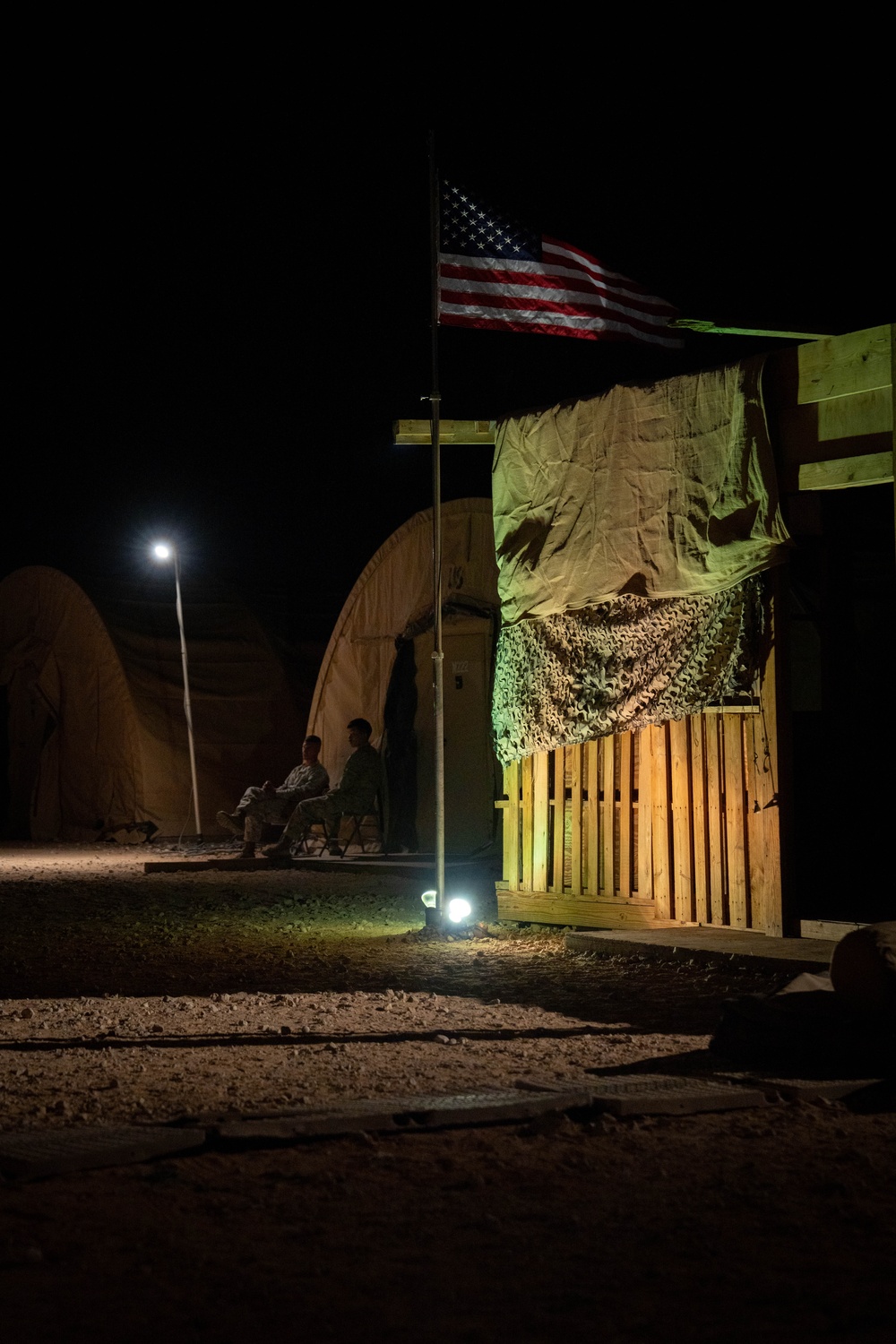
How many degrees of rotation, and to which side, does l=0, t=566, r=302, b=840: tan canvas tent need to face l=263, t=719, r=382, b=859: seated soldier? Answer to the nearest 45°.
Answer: approximately 45° to its left

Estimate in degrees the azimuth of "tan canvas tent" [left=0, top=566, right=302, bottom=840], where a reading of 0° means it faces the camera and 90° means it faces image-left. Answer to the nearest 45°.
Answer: approximately 45°

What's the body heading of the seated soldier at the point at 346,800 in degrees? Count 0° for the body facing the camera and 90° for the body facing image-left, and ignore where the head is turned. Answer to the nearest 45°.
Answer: approximately 90°

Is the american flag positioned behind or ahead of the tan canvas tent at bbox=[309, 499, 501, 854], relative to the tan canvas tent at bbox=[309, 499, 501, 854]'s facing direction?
ahead

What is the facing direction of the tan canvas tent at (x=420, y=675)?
toward the camera

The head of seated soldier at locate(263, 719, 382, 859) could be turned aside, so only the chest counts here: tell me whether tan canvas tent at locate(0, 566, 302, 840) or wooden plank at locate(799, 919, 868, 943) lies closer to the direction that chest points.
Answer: the tan canvas tent

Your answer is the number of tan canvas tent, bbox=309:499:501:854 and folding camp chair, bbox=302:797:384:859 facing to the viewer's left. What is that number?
1

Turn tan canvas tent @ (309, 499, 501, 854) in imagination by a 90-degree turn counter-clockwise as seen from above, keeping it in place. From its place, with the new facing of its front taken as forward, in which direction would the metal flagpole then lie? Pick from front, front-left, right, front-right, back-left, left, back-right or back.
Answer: right

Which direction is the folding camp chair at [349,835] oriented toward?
to the viewer's left

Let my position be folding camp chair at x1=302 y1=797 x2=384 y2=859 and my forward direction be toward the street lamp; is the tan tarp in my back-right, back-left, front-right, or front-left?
back-left

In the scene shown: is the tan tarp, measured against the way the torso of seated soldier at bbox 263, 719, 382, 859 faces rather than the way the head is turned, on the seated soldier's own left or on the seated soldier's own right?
on the seated soldier's own left

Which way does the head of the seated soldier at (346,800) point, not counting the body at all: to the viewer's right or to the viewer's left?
to the viewer's left

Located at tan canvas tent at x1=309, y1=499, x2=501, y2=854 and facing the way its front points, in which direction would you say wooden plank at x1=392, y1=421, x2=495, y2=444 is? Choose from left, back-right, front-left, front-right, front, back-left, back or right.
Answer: front

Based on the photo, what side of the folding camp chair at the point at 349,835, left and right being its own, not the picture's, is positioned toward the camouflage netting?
left
